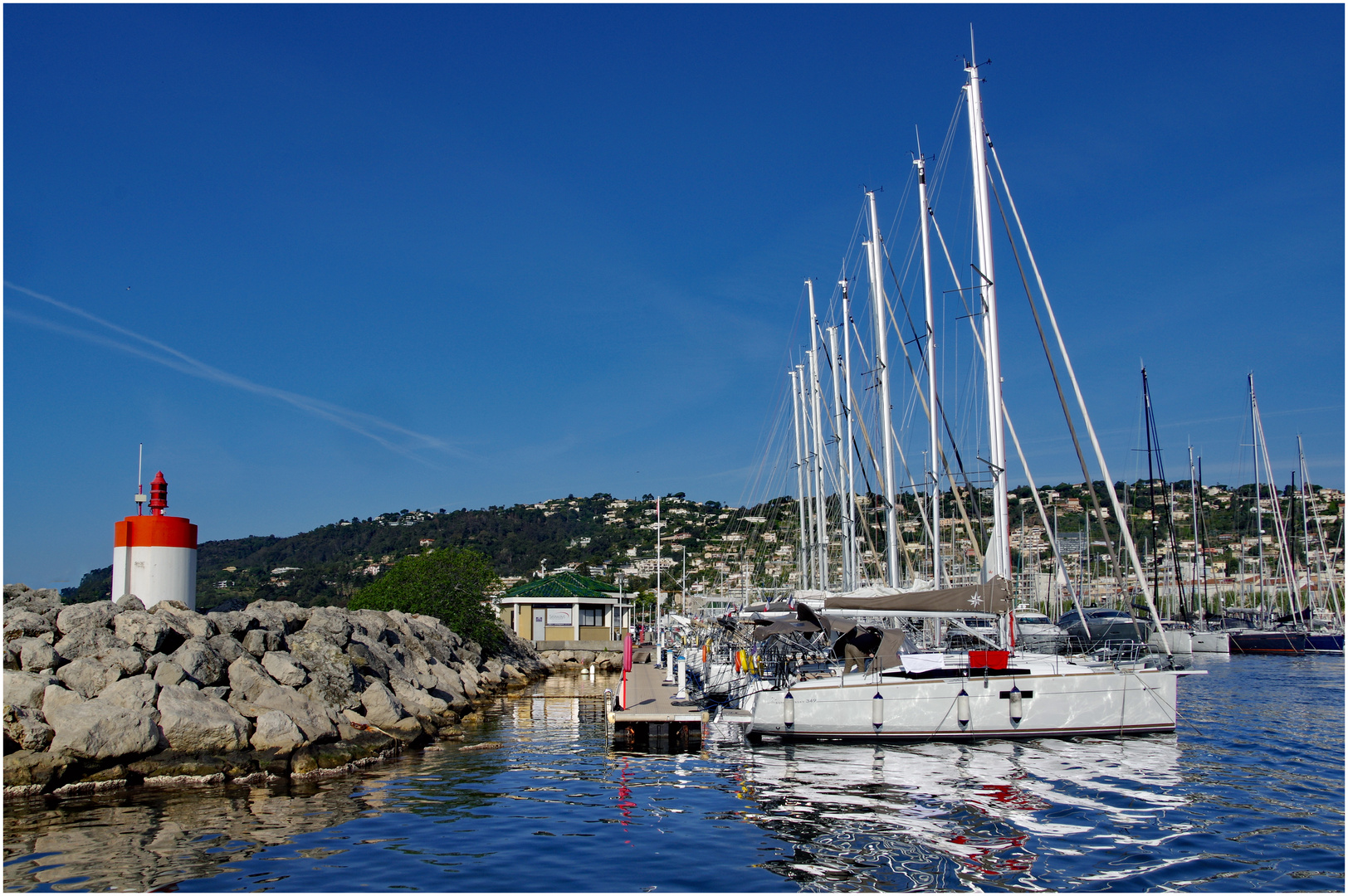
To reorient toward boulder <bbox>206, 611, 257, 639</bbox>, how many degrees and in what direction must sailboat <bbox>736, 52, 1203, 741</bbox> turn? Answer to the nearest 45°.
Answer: approximately 180°

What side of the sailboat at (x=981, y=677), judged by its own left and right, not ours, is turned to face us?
right

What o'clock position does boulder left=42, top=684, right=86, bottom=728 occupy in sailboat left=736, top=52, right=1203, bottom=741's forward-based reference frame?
The boulder is roughly at 5 o'clock from the sailboat.

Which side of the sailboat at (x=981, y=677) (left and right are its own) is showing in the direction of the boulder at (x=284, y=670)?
back

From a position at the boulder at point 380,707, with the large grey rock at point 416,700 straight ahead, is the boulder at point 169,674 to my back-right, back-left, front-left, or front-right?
back-left

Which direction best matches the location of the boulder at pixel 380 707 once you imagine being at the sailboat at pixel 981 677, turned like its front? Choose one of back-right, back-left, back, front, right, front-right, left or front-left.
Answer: back

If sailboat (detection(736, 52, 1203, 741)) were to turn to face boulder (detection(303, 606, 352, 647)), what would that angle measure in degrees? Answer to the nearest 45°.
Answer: approximately 180°

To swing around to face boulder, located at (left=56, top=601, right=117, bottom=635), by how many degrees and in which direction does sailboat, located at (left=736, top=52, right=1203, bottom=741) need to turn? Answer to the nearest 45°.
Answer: approximately 180°

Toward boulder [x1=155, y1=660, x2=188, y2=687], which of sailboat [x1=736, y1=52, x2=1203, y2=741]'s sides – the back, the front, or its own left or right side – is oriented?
back
